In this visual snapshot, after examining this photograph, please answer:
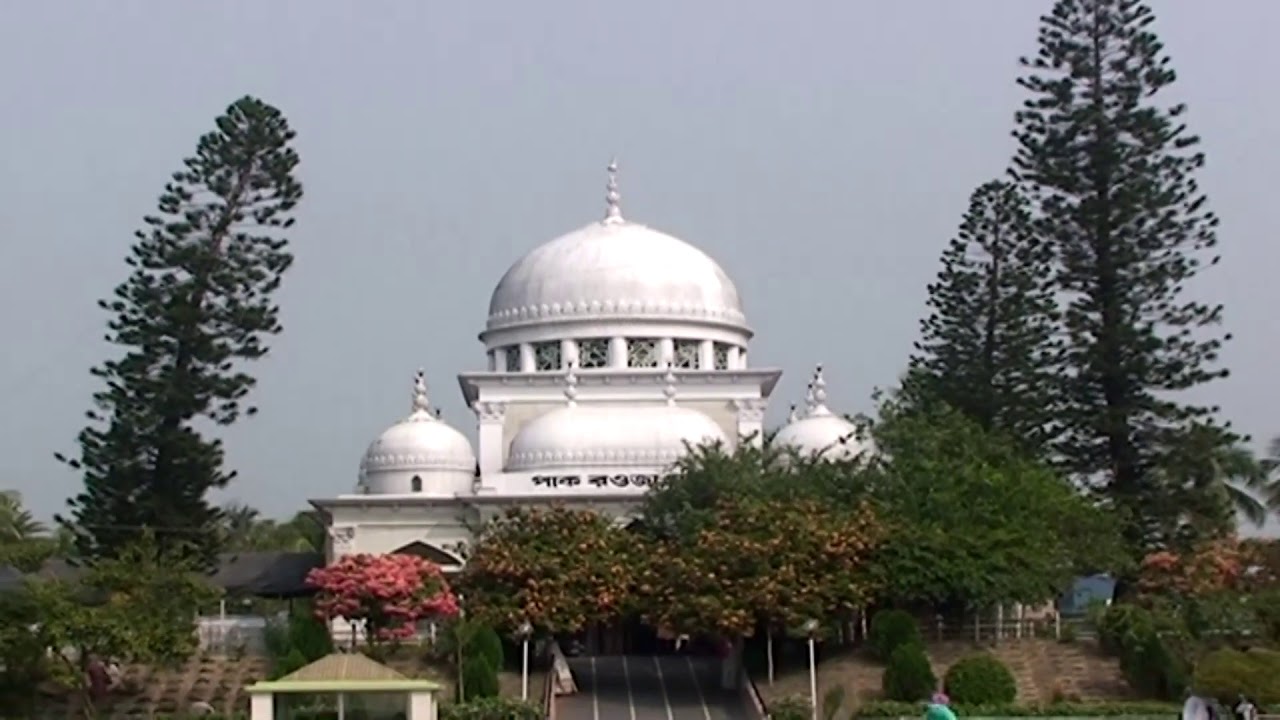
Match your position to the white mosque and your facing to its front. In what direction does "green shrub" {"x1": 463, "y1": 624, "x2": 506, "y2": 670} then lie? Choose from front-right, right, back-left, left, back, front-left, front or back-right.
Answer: front

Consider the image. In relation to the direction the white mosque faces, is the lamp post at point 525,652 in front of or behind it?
in front

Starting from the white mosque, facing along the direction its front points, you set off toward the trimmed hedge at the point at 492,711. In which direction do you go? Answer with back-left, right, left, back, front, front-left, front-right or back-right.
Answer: front

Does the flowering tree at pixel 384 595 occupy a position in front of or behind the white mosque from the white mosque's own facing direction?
in front

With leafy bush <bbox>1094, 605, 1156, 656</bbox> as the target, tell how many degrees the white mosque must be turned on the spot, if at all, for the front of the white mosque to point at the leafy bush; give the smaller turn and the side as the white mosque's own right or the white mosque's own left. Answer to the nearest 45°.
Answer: approximately 45° to the white mosque's own left

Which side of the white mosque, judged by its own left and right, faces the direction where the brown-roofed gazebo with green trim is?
front

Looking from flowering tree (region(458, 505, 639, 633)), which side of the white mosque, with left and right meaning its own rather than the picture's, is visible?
front

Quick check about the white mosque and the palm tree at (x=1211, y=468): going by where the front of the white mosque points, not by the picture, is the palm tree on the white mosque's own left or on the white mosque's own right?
on the white mosque's own left

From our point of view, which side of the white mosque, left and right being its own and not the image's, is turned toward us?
front

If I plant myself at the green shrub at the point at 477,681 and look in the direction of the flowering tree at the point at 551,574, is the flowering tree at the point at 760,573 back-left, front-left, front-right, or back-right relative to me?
front-right

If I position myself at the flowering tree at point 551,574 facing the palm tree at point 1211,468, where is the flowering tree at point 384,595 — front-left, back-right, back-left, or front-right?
back-left

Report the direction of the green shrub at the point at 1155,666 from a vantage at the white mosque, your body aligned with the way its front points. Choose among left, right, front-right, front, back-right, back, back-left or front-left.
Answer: front-left

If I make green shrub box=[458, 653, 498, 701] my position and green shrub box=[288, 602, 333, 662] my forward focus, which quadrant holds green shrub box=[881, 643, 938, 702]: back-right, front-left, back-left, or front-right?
back-right

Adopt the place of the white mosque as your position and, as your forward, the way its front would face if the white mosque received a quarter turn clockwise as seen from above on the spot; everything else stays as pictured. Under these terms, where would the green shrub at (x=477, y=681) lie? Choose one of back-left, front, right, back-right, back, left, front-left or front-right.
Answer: left

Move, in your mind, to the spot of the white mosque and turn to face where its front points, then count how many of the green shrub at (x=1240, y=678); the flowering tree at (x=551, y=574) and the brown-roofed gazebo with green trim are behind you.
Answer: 0

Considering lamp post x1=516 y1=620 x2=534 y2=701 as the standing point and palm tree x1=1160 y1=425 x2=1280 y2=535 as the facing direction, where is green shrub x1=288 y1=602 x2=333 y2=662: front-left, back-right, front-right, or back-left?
back-left
